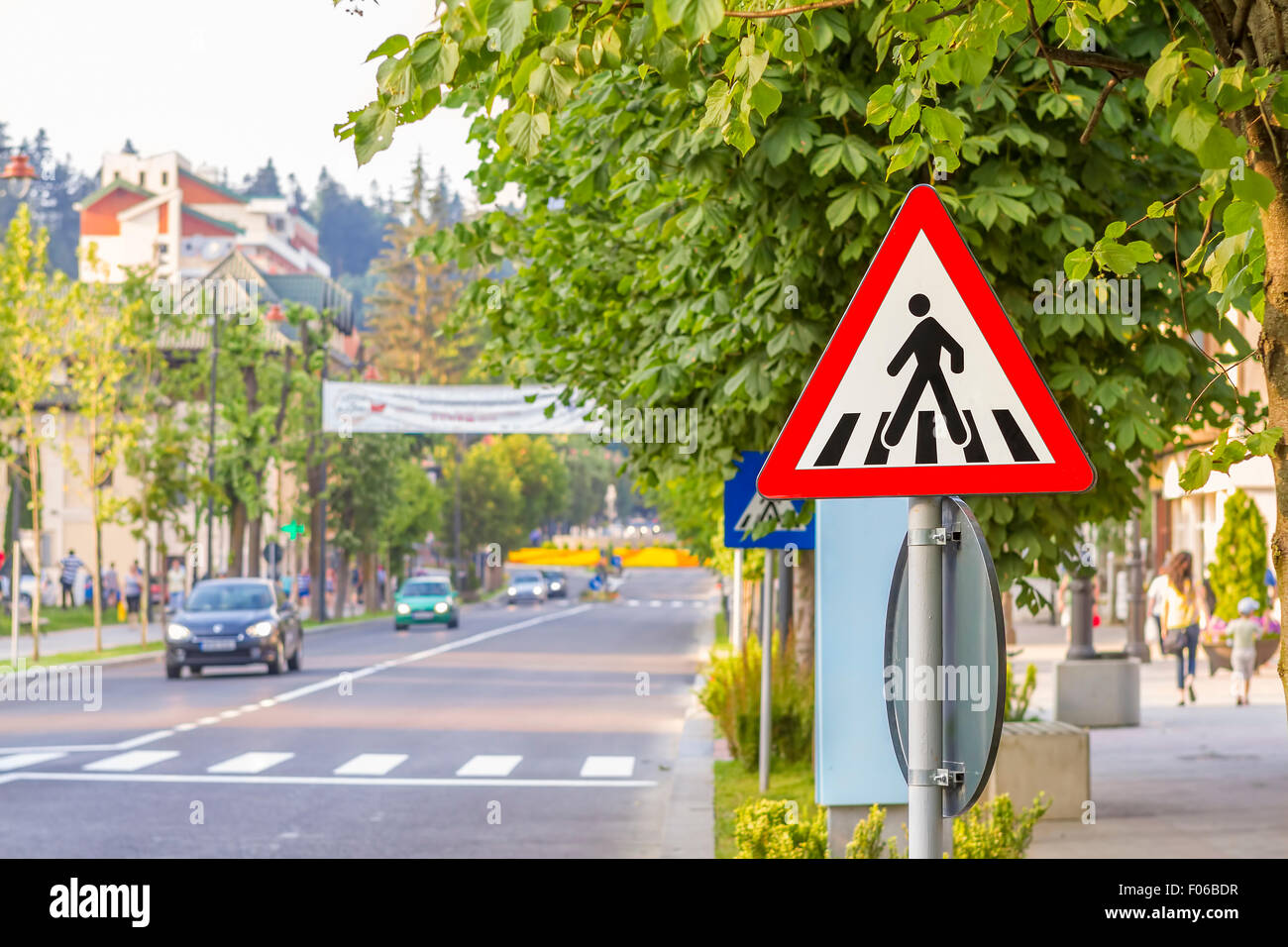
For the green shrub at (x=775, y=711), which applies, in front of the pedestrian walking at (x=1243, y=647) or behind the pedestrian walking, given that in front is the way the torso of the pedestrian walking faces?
behind

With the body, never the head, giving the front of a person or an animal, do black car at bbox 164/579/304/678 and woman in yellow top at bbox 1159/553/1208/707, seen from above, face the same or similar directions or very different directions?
very different directions

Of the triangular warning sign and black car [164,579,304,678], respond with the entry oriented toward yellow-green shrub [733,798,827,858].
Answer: the black car

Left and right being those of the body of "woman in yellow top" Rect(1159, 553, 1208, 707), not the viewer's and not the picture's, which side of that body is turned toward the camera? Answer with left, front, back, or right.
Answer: back

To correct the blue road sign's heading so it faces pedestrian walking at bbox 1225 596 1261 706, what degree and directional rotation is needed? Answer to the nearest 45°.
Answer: approximately 135° to its left

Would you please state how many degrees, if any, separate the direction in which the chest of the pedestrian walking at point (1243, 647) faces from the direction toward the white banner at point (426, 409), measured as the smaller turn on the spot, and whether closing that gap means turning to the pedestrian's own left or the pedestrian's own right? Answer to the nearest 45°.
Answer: approximately 45° to the pedestrian's own left

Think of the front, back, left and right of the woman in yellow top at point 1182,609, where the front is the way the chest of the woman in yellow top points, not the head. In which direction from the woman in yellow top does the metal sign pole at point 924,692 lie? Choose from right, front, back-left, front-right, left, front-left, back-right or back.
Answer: back

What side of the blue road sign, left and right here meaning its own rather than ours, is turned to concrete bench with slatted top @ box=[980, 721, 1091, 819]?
left

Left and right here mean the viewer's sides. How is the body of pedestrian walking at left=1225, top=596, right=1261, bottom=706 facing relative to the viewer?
facing away from the viewer

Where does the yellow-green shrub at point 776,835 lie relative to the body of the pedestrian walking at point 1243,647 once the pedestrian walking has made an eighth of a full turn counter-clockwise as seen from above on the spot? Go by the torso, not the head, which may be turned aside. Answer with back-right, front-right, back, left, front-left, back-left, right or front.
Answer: back-left
